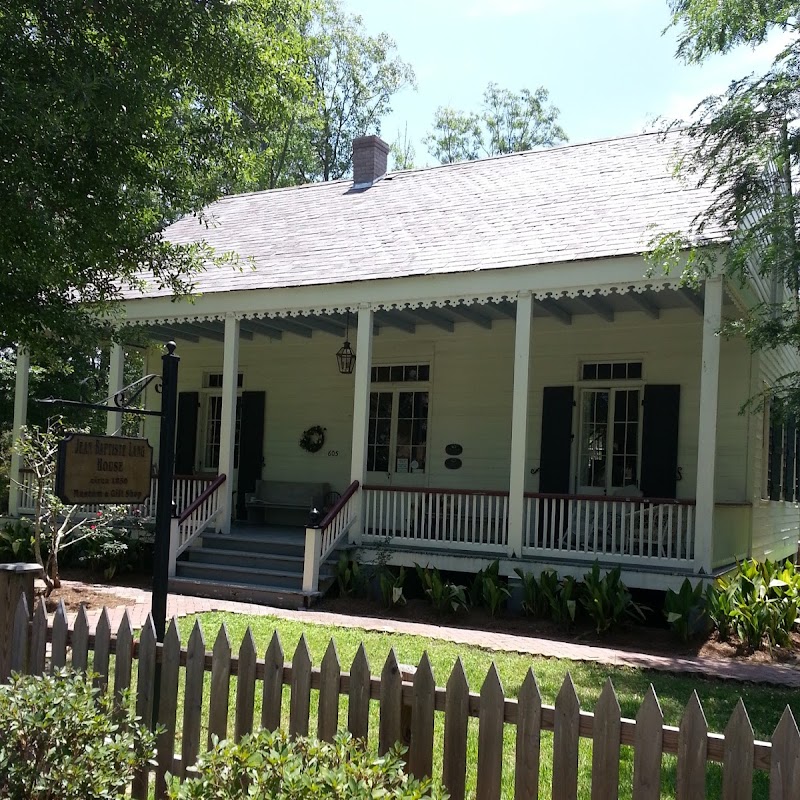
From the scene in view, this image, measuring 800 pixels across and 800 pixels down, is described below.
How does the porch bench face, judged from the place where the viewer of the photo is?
facing the viewer and to the left of the viewer

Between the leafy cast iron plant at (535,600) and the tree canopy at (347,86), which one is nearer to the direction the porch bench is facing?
the leafy cast iron plant

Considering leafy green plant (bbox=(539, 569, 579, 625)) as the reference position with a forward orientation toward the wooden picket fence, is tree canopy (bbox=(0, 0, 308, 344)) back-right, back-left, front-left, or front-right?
front-right

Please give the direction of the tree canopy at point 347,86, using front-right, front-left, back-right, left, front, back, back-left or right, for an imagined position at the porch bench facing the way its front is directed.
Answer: back-right

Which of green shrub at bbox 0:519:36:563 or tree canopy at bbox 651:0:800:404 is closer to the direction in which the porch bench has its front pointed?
the green shrub

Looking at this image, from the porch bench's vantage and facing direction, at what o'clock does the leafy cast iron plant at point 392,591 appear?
The leafy cast iron plant is roughly at 10 o'clock from the porch bench.

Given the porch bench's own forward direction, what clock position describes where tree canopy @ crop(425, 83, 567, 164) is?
The tree canopy is roughly at 5 o'clock from the porch bench.

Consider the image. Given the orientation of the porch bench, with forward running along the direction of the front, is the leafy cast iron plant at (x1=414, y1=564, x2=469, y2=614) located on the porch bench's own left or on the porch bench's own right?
on the porch bench's own left

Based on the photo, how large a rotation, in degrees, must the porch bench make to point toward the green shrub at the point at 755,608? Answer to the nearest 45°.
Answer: approximately 90° to its left

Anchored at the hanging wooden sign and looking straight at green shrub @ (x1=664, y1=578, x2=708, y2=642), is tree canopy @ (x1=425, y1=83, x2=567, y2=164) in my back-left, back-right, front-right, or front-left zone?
front-left
